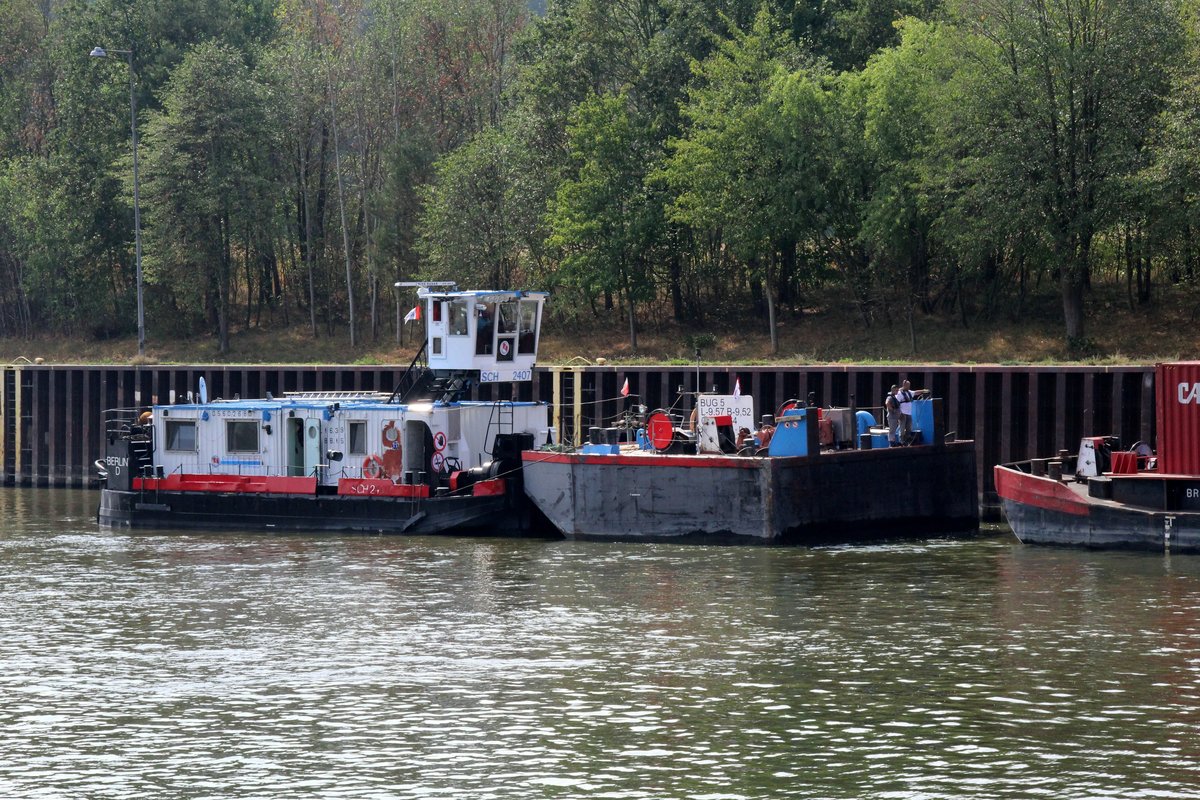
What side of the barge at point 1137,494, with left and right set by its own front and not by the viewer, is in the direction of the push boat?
front

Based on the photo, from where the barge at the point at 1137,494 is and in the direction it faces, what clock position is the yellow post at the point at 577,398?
The yellow post is roughly at 1 o'clock from the barge.

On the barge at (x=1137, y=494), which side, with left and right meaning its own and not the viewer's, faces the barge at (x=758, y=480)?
front

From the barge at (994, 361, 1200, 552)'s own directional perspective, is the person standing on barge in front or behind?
in front

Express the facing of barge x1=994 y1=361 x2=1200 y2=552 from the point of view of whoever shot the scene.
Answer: facing to the left of the viewer

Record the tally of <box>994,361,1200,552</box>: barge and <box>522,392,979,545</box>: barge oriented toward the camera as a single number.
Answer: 0
